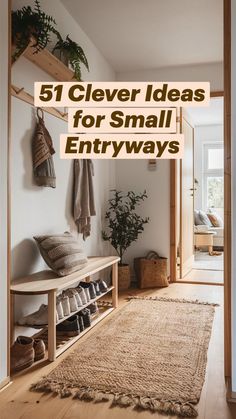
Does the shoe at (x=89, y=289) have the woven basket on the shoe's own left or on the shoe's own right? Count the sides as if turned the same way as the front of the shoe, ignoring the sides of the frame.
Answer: on the shoe's own left

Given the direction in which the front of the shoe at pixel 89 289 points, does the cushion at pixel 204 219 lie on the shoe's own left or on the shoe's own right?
on the shoe's own left

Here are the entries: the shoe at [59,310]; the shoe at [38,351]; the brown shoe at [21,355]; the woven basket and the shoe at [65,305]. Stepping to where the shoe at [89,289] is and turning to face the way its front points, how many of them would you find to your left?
1

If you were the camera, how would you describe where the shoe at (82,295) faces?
facing the viewer and to the right of the viewer

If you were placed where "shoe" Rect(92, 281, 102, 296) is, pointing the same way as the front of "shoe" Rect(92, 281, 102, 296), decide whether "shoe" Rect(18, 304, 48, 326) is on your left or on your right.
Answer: on your right

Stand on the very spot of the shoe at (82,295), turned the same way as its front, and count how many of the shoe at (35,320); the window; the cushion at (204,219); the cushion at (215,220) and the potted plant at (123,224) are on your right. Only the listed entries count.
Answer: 1
